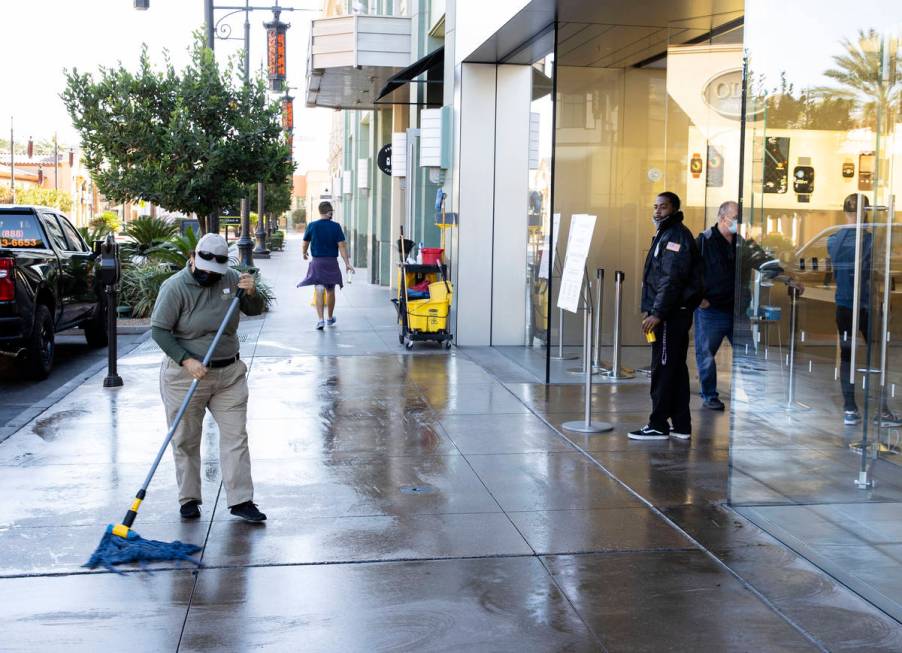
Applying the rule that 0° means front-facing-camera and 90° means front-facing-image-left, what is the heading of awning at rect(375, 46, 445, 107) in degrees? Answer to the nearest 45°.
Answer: approximately 90°

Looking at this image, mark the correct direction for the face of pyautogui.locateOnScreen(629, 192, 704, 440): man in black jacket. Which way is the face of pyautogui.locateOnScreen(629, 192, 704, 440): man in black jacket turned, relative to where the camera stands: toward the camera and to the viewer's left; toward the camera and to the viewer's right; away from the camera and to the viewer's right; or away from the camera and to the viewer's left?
toward the camera and to the viewer's left

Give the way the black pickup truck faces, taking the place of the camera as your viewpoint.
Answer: facing away from the viewer and to the right of the viewer

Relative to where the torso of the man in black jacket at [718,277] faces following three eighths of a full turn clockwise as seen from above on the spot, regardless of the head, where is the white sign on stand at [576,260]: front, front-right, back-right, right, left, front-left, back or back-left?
front-left

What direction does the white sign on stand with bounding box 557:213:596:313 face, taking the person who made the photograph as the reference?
facing the viewer

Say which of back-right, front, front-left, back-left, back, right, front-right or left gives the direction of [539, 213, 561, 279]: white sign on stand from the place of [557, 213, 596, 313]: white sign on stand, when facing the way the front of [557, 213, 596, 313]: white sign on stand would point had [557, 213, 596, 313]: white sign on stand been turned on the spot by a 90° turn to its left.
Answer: back

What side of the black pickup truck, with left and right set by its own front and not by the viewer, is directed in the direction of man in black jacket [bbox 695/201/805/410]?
right

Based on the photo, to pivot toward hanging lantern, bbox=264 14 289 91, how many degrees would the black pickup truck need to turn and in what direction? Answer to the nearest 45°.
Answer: approximately 45° to its left

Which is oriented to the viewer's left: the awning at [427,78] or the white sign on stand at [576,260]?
the awning

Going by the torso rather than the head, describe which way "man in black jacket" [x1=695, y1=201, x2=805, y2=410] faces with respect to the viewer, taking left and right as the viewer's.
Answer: facing the viewer and to the right of the viewer
